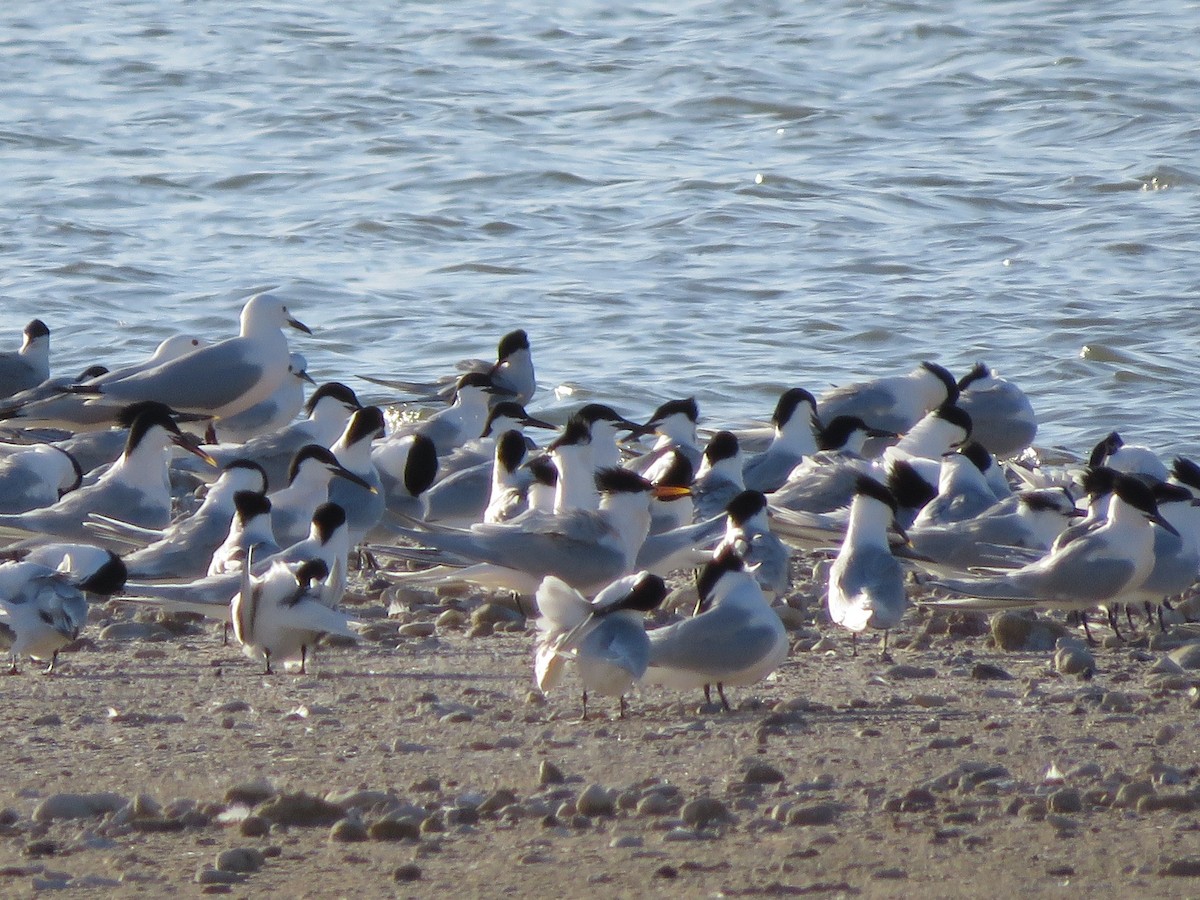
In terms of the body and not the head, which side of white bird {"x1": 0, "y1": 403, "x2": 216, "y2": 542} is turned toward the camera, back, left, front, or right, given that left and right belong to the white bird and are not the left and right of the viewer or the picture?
right

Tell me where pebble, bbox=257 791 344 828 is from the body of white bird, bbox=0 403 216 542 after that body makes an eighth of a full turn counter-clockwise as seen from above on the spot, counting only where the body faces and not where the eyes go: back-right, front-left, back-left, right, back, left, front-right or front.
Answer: back-right

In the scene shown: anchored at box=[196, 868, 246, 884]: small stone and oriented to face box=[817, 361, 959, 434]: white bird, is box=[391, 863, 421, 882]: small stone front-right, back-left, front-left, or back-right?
front-right

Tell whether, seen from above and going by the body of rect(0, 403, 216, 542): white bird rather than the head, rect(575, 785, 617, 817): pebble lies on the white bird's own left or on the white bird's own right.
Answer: on the white bird's own right

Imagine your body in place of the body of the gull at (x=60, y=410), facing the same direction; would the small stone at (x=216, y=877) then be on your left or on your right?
on your right

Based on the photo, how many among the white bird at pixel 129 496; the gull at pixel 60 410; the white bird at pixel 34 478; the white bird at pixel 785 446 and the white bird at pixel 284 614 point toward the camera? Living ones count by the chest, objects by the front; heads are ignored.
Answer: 1

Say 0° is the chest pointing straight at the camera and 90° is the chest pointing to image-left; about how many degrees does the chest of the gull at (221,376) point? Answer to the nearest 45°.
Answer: approximately 270°

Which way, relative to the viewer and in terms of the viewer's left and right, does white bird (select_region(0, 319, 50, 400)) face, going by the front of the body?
facing to the right of the viewer

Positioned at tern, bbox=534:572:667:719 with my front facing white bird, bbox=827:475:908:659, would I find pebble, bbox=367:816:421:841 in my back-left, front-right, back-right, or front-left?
back-right

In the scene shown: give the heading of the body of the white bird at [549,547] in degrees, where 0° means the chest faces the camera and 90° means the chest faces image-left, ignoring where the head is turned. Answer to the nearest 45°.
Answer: approximately 270°

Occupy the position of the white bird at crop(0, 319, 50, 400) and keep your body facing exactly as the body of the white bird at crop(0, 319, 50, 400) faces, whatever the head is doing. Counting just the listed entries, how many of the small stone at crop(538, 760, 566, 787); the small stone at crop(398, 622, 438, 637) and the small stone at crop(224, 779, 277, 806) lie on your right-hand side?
3

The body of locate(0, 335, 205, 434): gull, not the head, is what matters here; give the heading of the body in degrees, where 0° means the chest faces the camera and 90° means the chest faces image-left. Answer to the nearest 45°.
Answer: approximately 270°

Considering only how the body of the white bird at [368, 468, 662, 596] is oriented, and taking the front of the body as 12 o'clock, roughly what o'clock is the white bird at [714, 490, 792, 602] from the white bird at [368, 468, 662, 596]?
the white bird at [714, 490, 792, 602] is roughly at 12 o'clock from the white bird at [368, 468, 662, 596].

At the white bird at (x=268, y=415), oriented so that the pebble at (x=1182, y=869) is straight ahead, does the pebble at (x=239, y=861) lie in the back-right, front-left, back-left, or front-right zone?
front-right

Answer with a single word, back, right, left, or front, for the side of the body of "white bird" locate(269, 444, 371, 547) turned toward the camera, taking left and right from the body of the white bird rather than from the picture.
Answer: right

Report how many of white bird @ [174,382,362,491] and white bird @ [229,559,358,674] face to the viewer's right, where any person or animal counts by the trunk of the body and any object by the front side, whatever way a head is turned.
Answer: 1

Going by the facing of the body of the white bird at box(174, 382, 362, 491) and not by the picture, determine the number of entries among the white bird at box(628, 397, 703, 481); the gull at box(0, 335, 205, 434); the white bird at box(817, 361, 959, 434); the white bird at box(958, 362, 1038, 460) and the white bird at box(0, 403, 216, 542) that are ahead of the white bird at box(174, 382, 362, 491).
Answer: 3

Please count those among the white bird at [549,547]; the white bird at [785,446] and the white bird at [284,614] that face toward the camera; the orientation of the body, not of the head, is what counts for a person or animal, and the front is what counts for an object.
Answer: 1

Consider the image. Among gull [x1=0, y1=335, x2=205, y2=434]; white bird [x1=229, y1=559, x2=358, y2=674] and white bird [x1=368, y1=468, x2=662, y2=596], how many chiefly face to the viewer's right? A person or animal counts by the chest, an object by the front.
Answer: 2
